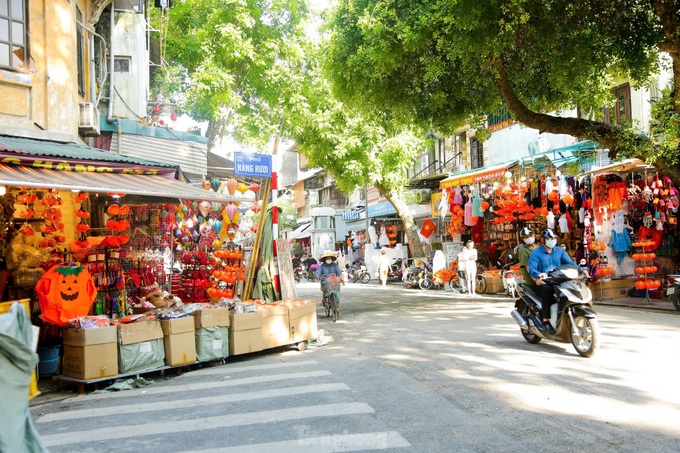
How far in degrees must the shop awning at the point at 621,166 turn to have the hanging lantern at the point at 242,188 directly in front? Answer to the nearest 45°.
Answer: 0° — it already faces it

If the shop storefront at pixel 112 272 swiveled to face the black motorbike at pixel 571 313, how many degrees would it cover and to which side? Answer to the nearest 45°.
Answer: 0° — it already faces it

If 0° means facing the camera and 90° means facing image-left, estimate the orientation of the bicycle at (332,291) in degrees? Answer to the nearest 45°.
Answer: approximately 0°

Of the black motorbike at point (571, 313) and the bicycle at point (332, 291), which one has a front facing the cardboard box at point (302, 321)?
the bicycle

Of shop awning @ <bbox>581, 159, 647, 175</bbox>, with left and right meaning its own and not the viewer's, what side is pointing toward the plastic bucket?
front
